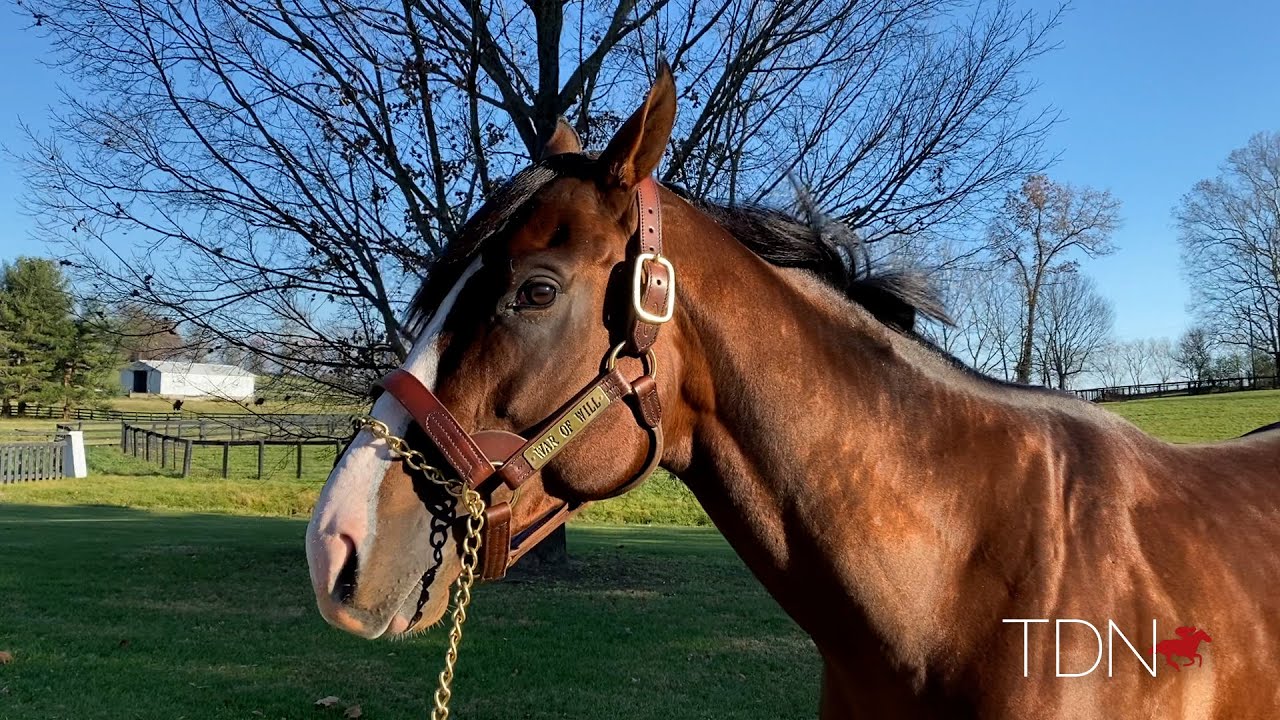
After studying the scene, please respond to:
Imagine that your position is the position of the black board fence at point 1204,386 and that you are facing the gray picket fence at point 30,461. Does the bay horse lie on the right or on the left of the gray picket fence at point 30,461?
left

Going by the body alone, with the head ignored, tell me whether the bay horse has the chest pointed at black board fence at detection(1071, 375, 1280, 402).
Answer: no

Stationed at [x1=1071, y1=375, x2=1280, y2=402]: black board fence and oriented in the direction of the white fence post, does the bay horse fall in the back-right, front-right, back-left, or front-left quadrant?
front-left

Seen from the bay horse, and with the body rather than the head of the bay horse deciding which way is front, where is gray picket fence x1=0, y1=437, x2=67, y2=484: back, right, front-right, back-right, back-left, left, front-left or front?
front-right

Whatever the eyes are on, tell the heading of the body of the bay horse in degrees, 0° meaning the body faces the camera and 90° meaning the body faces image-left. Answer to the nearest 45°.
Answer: approximately 90°

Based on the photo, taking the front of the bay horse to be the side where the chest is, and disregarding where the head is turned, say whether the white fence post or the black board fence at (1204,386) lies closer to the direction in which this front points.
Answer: the white fence post

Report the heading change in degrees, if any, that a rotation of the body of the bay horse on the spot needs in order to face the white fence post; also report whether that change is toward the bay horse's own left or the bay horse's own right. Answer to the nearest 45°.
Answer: approximately 45° to the bay horse's own right
